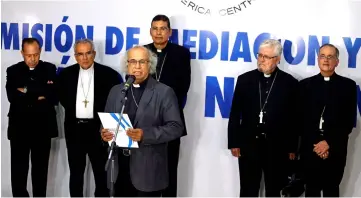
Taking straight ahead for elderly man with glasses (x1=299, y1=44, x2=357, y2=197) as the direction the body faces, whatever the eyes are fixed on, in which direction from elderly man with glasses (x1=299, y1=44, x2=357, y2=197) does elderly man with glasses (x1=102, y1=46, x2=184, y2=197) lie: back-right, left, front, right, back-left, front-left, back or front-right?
front-right

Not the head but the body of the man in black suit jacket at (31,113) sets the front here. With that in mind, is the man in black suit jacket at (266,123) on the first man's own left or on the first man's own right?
on the first man's own left

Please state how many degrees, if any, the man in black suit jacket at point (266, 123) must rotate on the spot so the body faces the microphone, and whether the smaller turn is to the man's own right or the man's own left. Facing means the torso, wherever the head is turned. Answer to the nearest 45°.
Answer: approximately 45° to the man's own right

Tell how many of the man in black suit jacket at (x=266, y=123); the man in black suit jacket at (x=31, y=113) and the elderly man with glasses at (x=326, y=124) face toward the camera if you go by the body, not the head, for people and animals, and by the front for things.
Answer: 3

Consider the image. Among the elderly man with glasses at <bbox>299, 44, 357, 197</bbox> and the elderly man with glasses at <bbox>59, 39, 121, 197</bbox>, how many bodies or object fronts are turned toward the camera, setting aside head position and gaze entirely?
2

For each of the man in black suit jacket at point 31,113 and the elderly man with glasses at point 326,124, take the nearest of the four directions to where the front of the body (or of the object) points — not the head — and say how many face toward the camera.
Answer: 2
